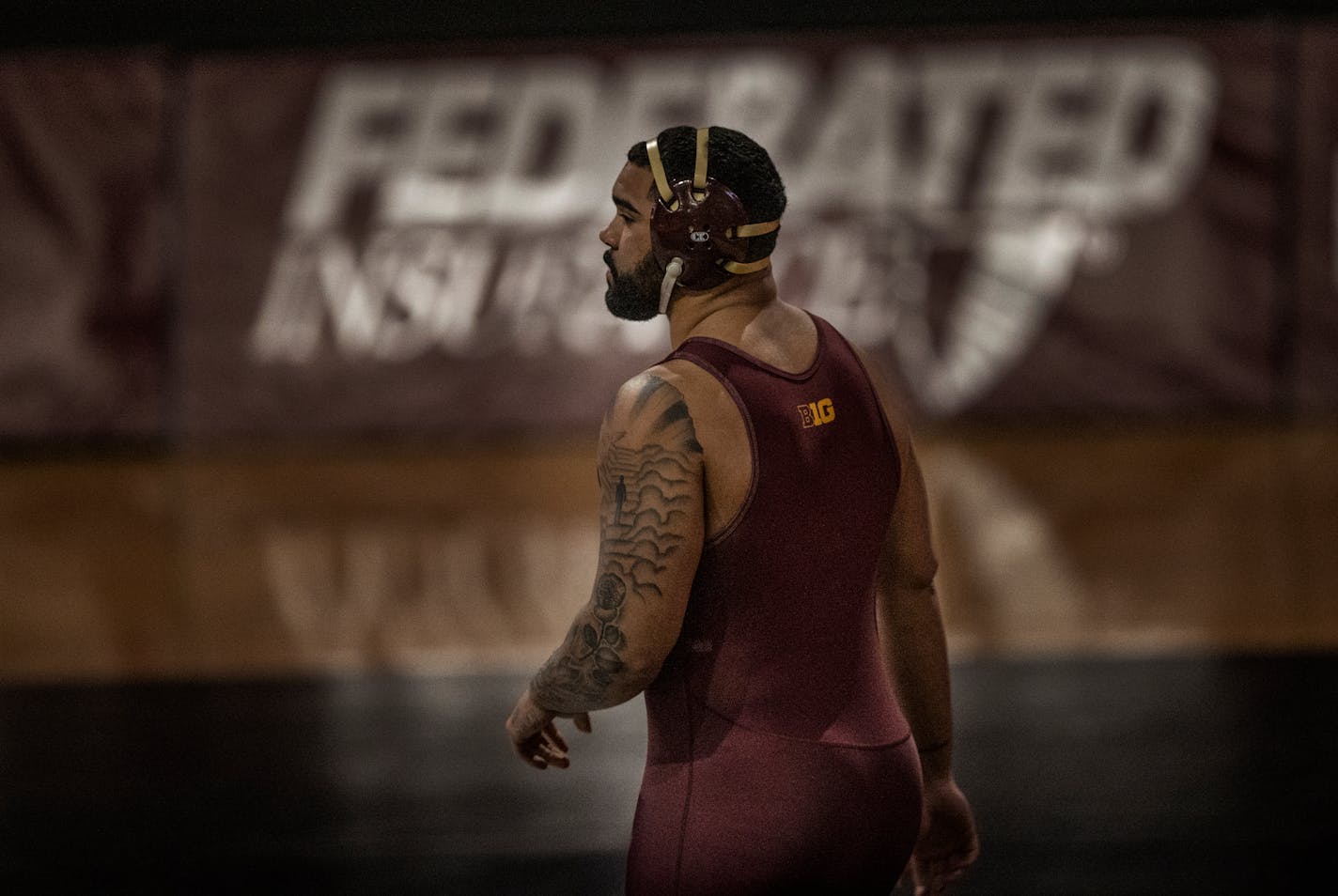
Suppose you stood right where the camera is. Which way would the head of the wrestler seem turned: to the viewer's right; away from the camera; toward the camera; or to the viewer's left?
to the viewer's left

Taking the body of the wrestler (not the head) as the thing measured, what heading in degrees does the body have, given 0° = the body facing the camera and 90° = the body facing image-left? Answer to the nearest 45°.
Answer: approximately 135°
